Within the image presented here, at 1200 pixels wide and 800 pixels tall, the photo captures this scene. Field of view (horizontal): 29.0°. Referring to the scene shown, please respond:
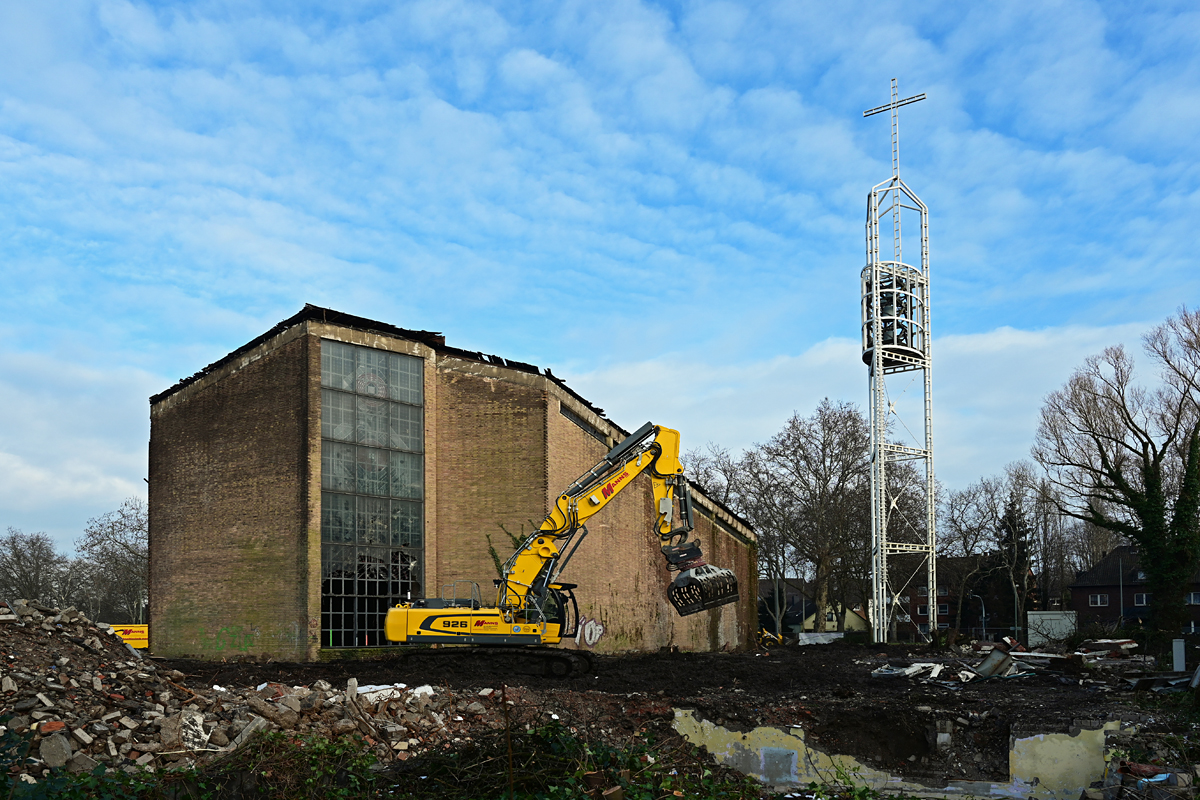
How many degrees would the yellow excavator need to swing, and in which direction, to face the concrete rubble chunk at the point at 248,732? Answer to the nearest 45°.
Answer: approximately 90° to its right

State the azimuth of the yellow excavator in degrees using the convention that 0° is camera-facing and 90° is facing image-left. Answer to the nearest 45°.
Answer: approximately 270°

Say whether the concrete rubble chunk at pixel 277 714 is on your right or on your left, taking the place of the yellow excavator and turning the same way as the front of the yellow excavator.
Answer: on your right

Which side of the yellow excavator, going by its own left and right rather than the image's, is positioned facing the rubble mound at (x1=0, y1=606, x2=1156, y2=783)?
right

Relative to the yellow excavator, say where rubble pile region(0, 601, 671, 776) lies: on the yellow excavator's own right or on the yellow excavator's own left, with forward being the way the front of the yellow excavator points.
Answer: on the yellow excavator's own right

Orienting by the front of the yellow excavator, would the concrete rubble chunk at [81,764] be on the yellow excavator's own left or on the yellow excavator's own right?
on the yellow excavator's own right
